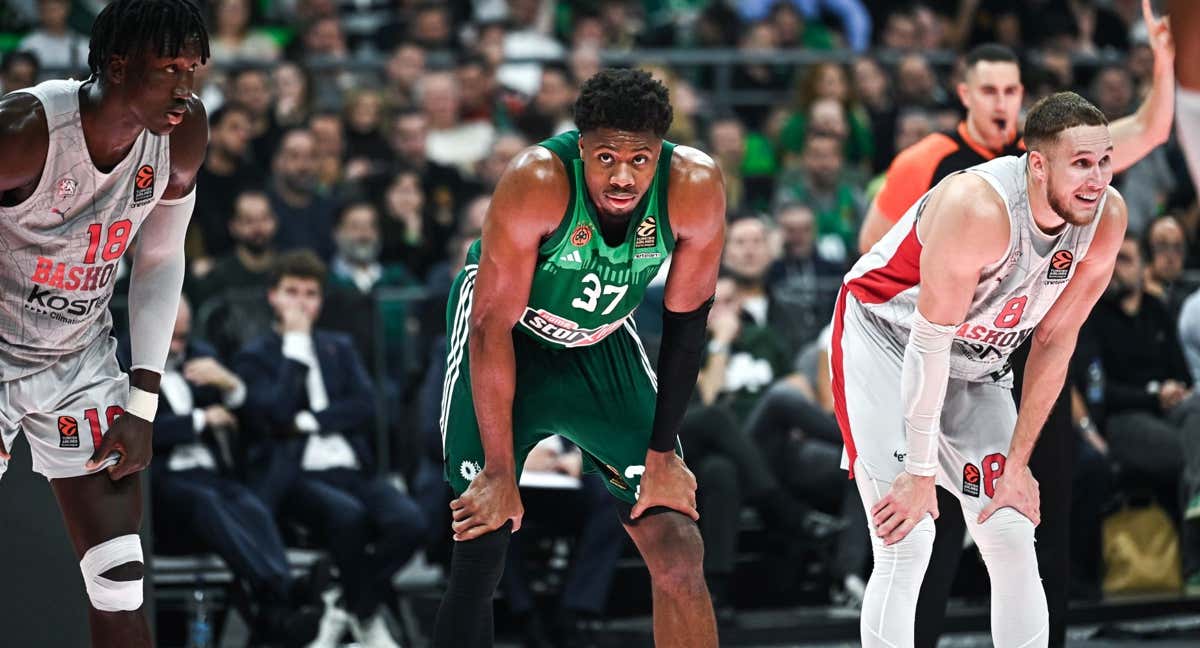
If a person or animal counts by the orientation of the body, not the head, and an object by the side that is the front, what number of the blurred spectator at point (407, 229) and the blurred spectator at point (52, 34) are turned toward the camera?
2

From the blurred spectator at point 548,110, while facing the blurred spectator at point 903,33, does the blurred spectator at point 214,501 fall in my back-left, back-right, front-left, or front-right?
back-right

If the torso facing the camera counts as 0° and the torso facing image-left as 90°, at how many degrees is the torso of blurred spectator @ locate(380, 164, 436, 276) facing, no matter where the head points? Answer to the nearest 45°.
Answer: approximately 0°

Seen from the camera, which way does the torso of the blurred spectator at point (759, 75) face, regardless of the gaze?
toward the camera

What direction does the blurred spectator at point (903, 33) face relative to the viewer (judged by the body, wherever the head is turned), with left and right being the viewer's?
facing the viewer

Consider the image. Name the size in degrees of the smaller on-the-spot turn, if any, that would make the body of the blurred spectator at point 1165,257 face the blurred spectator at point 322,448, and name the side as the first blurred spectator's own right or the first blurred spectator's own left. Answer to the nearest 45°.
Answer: approximately 45° to the first blurred spectator's own right

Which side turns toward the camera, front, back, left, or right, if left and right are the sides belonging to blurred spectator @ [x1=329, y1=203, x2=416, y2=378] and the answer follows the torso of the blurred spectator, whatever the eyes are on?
front

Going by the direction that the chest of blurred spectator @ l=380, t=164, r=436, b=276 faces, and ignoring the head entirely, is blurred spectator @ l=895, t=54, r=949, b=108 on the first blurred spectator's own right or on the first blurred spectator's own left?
on the first blurred spectator's own left

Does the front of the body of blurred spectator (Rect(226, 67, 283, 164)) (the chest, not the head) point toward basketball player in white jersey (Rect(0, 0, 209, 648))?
yes

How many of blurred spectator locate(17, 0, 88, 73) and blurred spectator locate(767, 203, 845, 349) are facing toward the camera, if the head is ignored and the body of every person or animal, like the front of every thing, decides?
2

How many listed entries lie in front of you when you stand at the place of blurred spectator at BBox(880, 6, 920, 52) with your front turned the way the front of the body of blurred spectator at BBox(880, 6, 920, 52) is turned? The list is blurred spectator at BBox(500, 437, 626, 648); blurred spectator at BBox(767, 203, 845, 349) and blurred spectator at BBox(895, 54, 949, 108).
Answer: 3

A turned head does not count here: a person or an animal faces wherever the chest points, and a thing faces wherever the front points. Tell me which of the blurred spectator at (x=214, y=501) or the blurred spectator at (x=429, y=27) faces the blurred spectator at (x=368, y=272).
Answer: the blurred spectator at (x=429, y=27)

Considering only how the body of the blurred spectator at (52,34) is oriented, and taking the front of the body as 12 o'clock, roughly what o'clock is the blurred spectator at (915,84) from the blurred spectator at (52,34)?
the blurred spectator at (915,84) is roughly at 9 o'clock from the blurred spectator at (52,34).

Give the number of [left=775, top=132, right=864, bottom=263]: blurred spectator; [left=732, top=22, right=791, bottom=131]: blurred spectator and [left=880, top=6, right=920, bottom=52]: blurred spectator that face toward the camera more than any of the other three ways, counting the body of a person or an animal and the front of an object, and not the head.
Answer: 3

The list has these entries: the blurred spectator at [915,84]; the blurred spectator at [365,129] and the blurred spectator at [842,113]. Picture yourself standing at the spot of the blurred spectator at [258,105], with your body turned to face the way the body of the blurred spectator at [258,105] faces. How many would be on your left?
3
